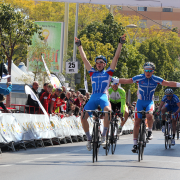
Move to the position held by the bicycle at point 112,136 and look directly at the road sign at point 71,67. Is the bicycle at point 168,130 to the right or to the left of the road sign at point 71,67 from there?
right

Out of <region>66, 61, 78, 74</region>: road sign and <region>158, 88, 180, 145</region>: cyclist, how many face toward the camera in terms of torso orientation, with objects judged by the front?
2

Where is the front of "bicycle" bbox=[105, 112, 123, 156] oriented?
toward the camera

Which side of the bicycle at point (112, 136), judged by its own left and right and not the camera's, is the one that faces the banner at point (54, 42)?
back

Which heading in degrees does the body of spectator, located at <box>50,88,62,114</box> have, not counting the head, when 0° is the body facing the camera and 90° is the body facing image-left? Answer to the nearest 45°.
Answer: approximately 315°

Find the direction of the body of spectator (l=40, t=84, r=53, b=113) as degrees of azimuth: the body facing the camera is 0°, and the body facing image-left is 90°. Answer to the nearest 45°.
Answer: approximately 315°

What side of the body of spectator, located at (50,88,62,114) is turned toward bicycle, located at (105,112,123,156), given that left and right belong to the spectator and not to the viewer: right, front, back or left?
front

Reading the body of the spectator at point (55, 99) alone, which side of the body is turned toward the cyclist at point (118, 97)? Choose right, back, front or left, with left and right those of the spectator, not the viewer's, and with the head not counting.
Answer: front

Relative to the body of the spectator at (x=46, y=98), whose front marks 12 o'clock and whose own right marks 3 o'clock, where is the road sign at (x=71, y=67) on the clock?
The road sign is roughly at 8 o'clock from the spectator.

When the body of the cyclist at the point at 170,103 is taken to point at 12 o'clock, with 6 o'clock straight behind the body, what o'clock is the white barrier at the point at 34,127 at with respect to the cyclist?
The white barrier is roughly at 2 o'clock from the cyclist.

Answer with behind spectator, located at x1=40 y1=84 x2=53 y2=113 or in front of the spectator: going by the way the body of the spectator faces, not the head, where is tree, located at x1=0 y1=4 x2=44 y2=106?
behind

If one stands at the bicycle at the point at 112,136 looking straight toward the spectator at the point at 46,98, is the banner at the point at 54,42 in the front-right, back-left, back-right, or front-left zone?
front-right

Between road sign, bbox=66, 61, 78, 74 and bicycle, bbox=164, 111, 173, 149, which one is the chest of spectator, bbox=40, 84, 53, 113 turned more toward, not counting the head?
the bicycle

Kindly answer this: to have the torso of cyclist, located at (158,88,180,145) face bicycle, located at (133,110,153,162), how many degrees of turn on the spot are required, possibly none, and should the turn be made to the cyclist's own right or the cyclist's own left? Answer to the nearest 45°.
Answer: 0° — they already face it

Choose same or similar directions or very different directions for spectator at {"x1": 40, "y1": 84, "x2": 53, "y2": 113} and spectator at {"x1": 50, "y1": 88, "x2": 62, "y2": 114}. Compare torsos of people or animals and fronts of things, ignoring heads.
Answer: same or similar directions

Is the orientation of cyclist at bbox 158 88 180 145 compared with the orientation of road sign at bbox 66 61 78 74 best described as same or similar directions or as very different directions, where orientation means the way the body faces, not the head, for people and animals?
same or similar directions

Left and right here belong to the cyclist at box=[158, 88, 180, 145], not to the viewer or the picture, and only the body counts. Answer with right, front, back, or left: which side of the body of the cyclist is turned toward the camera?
front

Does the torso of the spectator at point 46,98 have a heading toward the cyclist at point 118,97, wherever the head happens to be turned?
yes
